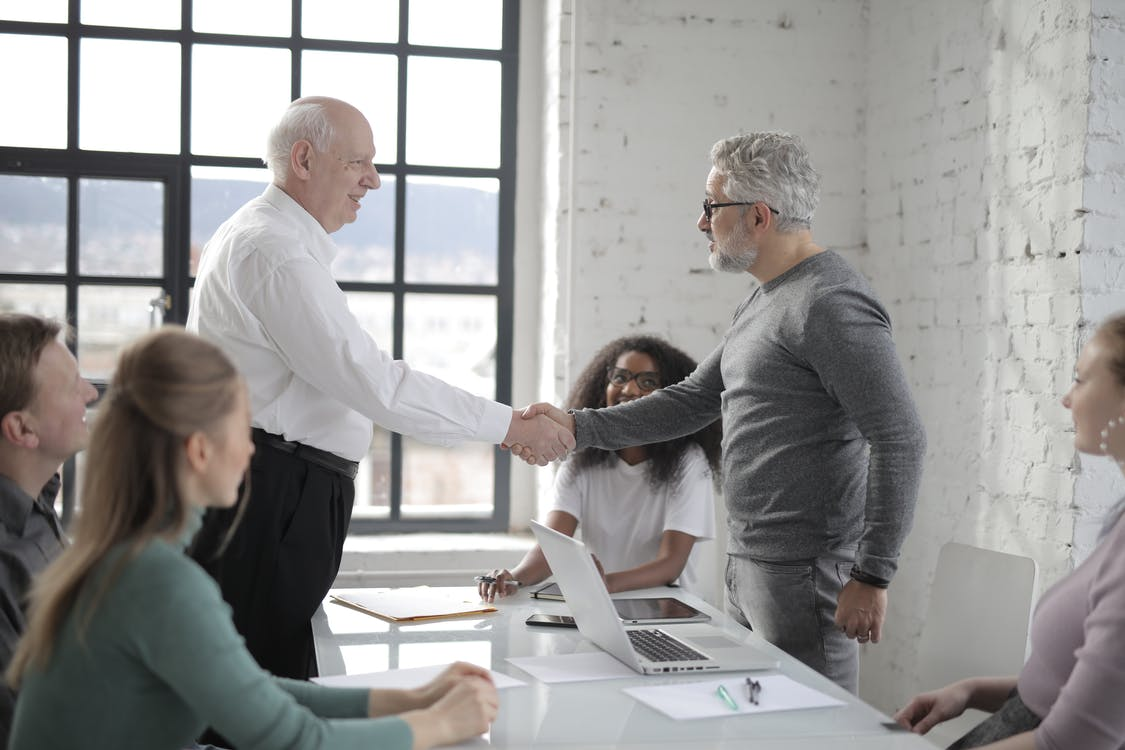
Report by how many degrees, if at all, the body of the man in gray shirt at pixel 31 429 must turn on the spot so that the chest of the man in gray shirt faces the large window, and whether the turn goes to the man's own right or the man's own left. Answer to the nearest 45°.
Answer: approximately 90° to the man's own left

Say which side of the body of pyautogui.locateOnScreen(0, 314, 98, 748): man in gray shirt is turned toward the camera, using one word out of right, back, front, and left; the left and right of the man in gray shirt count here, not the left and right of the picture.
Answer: right

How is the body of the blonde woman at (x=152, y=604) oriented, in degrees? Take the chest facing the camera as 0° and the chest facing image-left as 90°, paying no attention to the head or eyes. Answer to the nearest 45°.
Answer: approximately 225°

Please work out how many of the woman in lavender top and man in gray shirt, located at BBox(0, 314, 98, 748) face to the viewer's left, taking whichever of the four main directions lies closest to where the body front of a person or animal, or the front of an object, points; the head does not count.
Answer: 1

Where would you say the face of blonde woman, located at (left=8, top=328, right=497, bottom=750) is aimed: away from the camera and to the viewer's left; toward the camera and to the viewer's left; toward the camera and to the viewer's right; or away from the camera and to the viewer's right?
away from the camera and to the viewer's right

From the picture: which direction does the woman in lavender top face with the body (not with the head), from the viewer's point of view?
to the viewer's left

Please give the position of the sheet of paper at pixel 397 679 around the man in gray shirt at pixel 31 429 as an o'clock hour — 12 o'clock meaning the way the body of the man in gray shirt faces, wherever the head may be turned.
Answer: The sheet of paper is roughly at 1 o'clock from the man in gray shirt.

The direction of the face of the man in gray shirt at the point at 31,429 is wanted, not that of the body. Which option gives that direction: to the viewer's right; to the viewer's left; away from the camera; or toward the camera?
to the viewer's right
